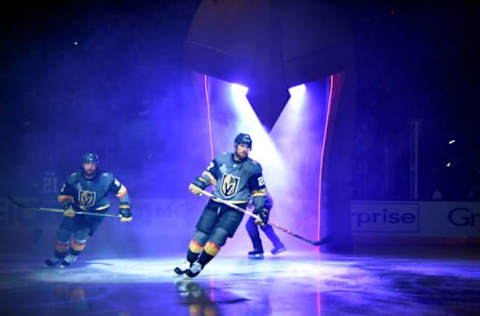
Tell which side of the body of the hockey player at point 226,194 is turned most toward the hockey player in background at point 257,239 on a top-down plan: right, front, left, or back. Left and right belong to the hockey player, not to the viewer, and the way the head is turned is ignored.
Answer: back

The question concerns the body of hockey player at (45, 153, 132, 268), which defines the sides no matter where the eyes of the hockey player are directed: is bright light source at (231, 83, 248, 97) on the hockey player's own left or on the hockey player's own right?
on the hockey player's own left

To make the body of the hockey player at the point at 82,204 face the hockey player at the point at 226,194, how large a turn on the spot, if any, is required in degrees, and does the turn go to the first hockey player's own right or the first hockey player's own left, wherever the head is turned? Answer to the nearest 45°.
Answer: approximately 45° to the first hockey player's own left

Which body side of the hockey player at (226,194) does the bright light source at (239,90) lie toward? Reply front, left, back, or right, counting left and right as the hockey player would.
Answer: back

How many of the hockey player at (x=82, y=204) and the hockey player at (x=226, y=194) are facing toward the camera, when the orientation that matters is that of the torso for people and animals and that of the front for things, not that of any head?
2

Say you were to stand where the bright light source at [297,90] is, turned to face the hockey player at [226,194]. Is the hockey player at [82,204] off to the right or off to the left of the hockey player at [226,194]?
right

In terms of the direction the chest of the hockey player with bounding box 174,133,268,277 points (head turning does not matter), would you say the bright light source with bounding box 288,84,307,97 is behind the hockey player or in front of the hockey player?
behind

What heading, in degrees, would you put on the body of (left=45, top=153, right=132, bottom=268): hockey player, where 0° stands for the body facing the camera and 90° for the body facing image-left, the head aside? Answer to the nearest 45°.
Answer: approximately 0°

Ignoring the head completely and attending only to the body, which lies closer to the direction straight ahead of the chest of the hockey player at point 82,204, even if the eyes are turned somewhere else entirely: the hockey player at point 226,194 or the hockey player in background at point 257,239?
the hockey player
